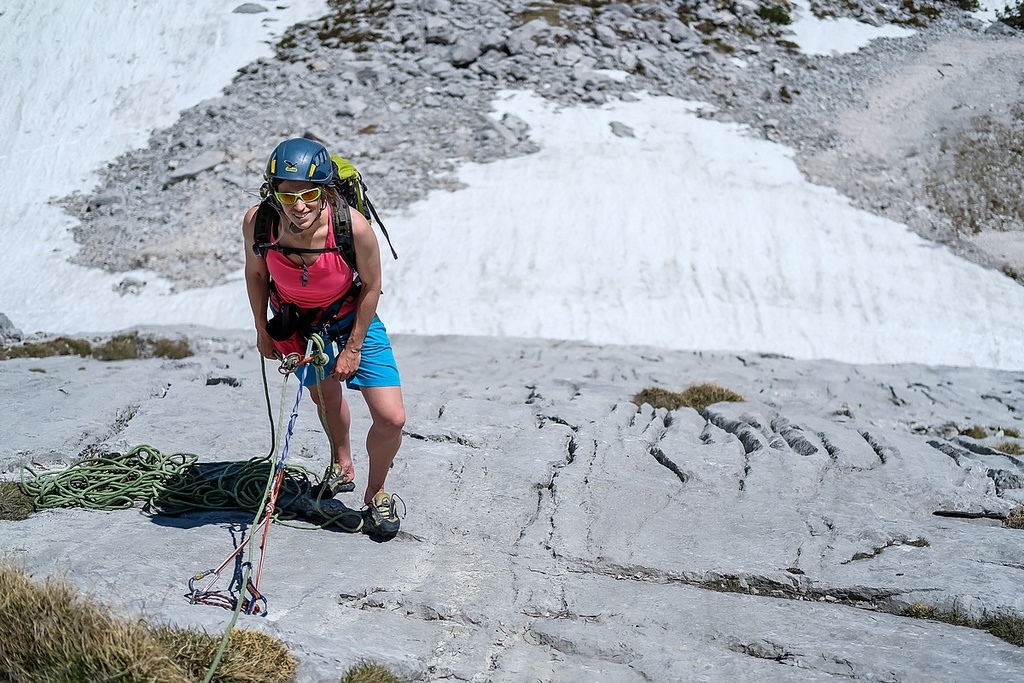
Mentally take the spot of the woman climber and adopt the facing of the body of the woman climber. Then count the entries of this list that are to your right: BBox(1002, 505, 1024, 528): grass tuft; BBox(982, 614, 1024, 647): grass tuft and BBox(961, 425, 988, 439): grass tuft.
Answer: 0

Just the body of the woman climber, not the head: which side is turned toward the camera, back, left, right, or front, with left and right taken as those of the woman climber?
front

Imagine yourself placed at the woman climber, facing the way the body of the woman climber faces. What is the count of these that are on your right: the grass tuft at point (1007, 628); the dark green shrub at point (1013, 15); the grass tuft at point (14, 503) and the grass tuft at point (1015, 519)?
1

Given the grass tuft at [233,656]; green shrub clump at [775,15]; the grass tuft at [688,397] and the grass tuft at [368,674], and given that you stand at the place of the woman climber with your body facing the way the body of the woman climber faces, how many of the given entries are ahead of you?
2

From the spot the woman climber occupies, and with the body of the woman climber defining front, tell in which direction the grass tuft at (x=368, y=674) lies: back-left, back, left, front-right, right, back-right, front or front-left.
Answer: front

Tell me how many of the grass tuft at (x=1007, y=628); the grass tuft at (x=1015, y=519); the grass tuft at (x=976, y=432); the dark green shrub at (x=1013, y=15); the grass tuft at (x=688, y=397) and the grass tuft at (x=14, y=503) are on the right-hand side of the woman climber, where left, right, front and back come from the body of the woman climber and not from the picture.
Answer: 1

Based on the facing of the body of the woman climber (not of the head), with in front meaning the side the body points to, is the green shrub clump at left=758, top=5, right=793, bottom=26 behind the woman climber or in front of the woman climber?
behind

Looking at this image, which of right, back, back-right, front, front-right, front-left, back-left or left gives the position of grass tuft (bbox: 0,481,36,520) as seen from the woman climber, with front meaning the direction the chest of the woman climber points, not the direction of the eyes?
right

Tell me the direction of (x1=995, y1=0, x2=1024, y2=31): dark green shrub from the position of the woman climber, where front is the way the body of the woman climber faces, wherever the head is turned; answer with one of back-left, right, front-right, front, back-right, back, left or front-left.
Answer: back-left

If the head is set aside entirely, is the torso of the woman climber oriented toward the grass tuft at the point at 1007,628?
no

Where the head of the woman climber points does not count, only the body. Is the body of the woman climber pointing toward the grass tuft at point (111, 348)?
no

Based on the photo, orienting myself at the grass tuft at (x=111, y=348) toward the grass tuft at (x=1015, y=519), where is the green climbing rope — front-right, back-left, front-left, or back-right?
front-right

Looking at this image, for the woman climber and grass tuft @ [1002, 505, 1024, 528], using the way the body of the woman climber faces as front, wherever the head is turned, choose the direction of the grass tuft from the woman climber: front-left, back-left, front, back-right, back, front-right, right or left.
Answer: left

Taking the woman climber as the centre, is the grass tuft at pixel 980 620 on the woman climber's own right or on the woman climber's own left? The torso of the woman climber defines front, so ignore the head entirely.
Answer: on the woman climber's own left
